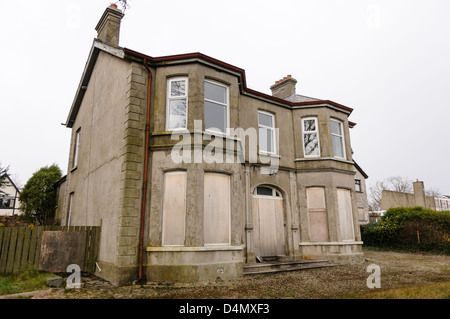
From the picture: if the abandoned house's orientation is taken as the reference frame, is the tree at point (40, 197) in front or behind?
behind

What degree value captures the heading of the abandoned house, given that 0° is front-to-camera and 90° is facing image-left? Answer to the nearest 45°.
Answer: approximately 315°

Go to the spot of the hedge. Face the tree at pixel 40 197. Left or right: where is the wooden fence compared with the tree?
left

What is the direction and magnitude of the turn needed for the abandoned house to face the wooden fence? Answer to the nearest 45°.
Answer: approximately 135° to its right

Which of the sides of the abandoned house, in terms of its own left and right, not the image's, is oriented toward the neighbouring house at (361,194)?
left

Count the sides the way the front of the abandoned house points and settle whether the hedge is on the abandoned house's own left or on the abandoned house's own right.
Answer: on the abandoned house's own left

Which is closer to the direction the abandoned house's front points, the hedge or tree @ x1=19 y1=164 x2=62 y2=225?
the hedge

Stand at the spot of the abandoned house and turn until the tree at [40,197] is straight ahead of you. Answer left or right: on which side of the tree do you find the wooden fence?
left
